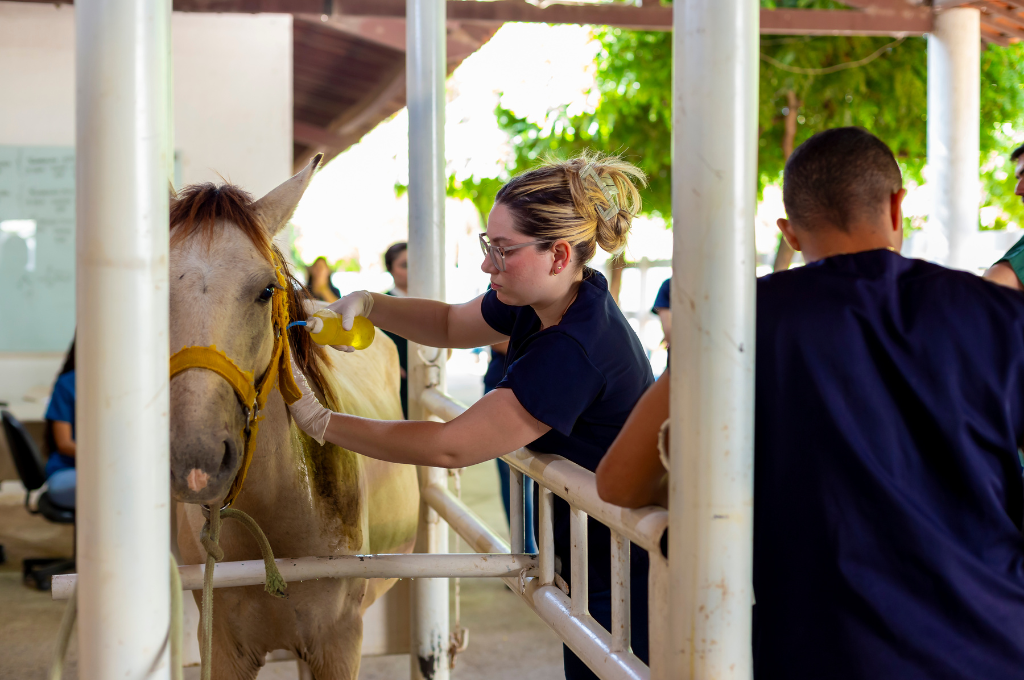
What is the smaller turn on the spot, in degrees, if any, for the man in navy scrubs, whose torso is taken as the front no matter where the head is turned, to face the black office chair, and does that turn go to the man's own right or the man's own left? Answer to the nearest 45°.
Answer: approximately 45° to the man's own left

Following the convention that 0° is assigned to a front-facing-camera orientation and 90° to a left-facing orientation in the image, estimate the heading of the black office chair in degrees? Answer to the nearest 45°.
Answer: approximately 270°

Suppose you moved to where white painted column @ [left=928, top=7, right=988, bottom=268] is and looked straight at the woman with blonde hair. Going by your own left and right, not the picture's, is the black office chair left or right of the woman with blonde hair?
right

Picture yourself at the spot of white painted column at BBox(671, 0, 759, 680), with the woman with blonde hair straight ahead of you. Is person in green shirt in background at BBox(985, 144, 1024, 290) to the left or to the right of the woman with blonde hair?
right

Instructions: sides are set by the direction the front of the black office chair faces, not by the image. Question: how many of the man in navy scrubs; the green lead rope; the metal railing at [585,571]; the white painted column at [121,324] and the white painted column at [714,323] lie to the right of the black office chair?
5

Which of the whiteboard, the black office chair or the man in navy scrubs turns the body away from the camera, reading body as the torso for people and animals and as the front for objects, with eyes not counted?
the man in navy scrubs

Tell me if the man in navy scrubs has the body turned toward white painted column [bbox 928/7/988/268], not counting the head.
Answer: yes

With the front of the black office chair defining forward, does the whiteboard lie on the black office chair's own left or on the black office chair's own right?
on the black office chair's own left

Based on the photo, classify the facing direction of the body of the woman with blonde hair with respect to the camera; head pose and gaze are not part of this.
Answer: to the viewer's left

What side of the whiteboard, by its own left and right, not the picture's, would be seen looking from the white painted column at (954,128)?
left

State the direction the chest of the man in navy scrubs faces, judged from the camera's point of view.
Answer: away from the camera

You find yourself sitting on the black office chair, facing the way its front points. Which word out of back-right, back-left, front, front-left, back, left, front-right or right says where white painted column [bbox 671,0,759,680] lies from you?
right

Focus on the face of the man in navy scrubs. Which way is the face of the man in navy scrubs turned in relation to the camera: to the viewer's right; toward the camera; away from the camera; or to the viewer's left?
away from the camera

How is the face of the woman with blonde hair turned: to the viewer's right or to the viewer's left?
to the viewer's left

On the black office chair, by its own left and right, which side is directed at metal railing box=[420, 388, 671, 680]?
right

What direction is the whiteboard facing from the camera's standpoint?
toward the camera
